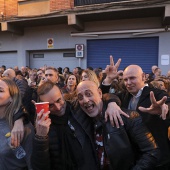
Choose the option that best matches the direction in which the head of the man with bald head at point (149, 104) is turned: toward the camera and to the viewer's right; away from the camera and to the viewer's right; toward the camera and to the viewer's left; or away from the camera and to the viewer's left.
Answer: toward the camera and to the viewer's left

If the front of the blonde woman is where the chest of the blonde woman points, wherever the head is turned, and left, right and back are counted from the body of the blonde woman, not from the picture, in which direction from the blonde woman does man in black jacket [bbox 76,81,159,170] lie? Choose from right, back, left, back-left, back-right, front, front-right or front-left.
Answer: left

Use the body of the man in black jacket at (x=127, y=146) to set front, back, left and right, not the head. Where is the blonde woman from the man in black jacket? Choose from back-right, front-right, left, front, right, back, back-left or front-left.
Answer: front-right

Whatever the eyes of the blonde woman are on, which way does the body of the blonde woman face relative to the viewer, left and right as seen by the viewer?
facing the viewer and to the left of the viewer

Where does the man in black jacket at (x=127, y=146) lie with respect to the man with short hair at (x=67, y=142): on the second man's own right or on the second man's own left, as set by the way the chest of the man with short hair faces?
on the second man's own left

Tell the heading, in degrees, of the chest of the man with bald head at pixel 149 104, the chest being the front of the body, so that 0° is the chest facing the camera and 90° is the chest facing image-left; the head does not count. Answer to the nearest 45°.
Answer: approximately 45°

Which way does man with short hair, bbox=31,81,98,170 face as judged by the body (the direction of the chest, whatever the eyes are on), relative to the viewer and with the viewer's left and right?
facing the viewer

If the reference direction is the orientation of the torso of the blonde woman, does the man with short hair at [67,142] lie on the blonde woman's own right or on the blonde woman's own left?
on the blonde woman's own left

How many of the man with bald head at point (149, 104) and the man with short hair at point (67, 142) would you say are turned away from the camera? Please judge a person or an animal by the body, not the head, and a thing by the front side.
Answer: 0

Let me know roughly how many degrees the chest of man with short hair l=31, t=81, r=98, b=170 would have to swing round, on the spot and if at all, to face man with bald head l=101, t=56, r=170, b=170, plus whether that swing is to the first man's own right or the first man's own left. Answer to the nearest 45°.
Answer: approximately 135° to the first man's own left
